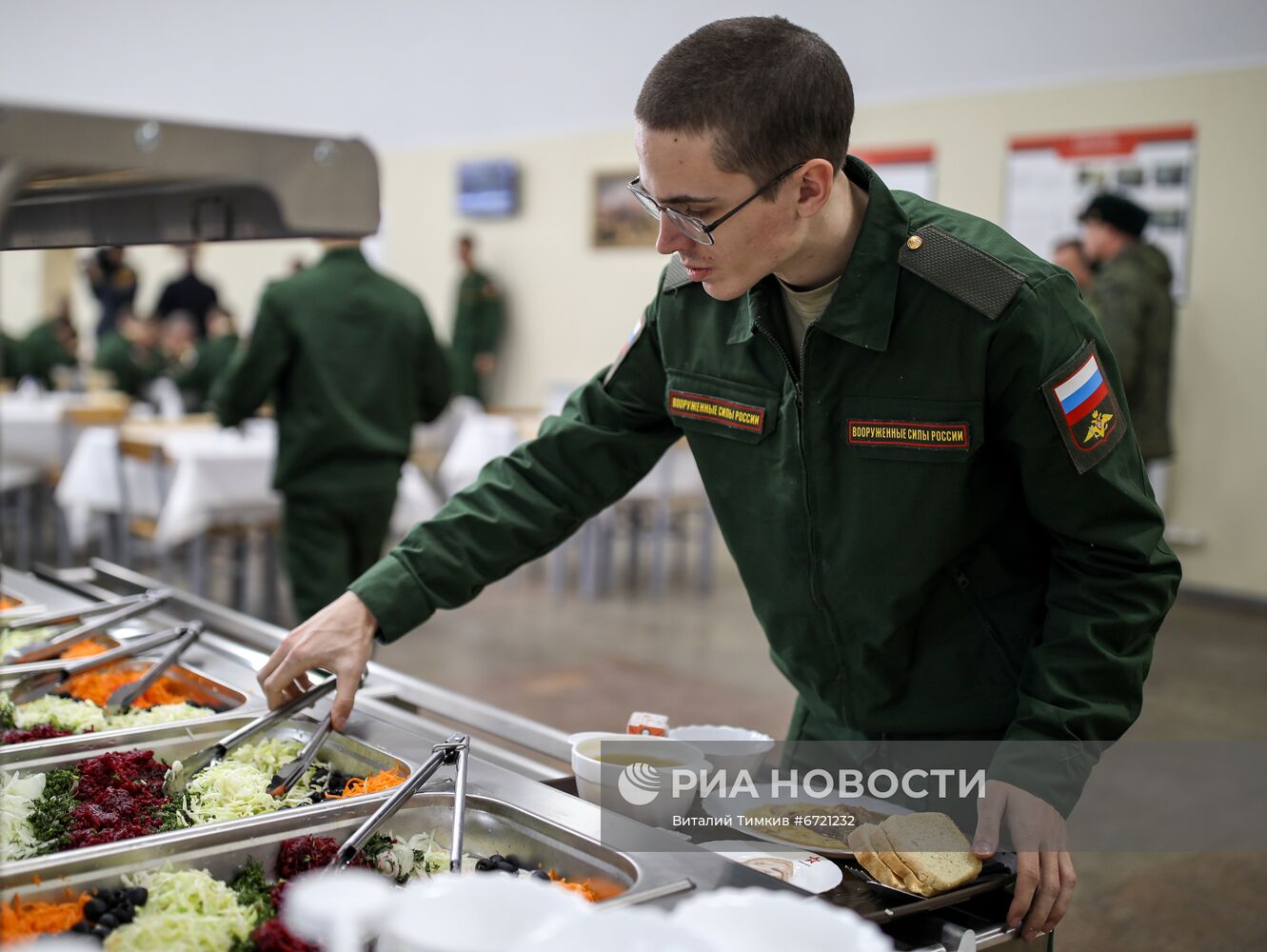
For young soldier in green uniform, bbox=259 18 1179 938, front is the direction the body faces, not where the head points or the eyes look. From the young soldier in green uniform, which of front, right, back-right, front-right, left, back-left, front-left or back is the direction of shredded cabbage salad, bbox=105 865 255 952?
front

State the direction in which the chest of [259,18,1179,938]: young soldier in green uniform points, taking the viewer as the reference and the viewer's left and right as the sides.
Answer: facing the viewer and to the left of the viewer

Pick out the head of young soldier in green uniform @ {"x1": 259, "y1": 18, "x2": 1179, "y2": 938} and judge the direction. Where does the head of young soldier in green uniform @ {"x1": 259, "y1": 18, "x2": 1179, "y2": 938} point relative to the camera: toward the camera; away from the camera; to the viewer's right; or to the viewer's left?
to the viewer's left

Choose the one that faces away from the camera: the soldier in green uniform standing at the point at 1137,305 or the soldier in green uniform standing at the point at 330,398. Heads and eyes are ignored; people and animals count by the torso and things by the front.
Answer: the soldier in green uniform standing at the point at 330,398

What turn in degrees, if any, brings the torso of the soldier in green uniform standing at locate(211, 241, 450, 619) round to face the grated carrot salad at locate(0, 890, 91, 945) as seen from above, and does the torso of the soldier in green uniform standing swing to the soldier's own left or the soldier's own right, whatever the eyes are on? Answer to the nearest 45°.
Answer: approximately 180°

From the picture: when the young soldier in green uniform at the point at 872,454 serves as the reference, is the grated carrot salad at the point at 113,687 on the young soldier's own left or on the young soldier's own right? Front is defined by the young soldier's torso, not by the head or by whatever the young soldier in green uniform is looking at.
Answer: on the young soldier's own right

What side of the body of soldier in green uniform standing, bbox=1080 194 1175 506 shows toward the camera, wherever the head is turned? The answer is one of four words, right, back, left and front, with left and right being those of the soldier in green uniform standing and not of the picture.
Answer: left

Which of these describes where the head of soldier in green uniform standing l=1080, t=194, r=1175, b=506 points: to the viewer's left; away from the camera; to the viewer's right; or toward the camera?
to the viewer's left

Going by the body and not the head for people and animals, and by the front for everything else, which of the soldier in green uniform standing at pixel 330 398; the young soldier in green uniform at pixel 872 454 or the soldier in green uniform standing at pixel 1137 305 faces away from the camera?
the soldier in green uniform standing at pixel 330 398

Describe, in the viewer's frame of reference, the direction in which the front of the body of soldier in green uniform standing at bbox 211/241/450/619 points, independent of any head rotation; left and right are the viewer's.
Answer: facing away from the viewer

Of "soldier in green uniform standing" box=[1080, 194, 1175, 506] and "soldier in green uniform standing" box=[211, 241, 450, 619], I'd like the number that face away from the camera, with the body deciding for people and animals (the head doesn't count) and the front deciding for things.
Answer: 1

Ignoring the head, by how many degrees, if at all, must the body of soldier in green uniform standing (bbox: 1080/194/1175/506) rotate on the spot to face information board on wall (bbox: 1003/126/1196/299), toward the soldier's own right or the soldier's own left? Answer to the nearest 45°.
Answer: approximately 90° to the soldier's own right

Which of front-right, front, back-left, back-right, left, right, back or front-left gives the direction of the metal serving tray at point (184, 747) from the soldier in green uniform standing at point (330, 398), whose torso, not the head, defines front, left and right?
back
